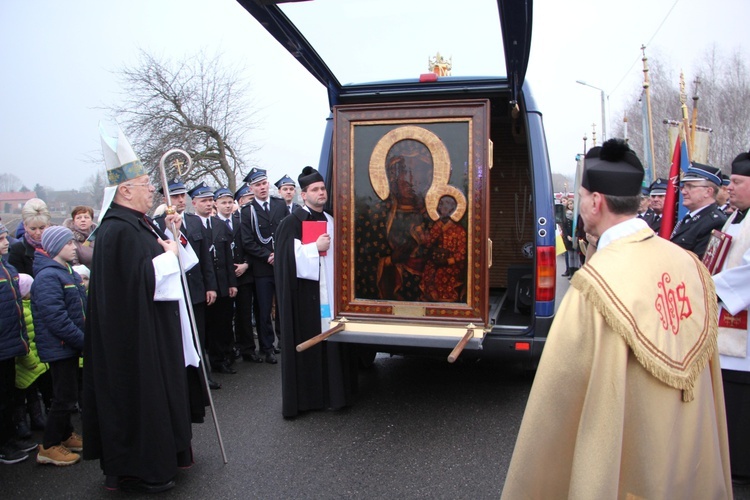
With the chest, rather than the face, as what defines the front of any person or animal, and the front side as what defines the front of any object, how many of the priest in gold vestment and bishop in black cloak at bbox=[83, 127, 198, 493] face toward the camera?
0

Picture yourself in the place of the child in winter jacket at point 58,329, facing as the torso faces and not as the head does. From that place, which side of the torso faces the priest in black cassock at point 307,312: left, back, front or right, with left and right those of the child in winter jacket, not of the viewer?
front

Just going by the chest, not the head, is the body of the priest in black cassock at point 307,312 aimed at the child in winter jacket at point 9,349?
no

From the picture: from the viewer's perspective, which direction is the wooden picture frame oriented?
toward the camera

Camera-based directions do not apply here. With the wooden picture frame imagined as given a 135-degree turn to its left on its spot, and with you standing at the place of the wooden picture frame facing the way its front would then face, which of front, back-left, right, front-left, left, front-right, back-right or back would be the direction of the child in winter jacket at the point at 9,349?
back-left

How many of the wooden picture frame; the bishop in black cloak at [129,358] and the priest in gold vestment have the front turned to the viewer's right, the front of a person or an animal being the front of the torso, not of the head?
1

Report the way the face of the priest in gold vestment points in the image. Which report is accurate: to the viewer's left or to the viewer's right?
to the viewer's left

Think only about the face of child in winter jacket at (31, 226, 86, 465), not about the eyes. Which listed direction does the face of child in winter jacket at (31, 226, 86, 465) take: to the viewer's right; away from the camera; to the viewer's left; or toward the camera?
to the viewer's right

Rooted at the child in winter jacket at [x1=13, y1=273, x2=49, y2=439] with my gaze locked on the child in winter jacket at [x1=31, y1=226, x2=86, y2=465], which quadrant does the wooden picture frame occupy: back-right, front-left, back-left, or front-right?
front-left

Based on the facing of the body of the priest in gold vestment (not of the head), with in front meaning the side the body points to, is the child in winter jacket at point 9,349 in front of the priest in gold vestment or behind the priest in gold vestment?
in front

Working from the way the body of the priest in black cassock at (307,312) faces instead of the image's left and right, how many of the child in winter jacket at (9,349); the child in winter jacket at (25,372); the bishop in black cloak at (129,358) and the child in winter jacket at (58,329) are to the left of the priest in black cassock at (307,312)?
0

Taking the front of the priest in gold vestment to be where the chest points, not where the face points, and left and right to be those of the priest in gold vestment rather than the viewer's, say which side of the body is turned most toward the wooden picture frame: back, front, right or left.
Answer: front

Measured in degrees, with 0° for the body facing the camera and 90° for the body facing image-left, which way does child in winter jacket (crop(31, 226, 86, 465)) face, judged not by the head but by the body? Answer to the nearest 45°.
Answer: approximately 270°

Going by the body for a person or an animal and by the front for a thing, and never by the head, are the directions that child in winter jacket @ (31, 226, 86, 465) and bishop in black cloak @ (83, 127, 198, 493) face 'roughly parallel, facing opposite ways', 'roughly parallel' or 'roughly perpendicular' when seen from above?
roughly parallel

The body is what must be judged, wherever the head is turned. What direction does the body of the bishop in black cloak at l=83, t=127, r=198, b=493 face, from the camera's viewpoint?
to the viewer's right

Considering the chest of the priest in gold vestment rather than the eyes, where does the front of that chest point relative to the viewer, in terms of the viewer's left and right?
facing away from the viewer and to the left of the viewer

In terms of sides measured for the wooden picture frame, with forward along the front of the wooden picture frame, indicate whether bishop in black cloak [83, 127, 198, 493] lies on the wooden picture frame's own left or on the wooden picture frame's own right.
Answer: on the wooden picture frame's own right

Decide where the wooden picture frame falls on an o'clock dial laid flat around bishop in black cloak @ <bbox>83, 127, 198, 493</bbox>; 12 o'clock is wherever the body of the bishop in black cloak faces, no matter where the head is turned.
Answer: The wooden picture frame is roughly at 12 o'clock from the bishop in black cloak.
